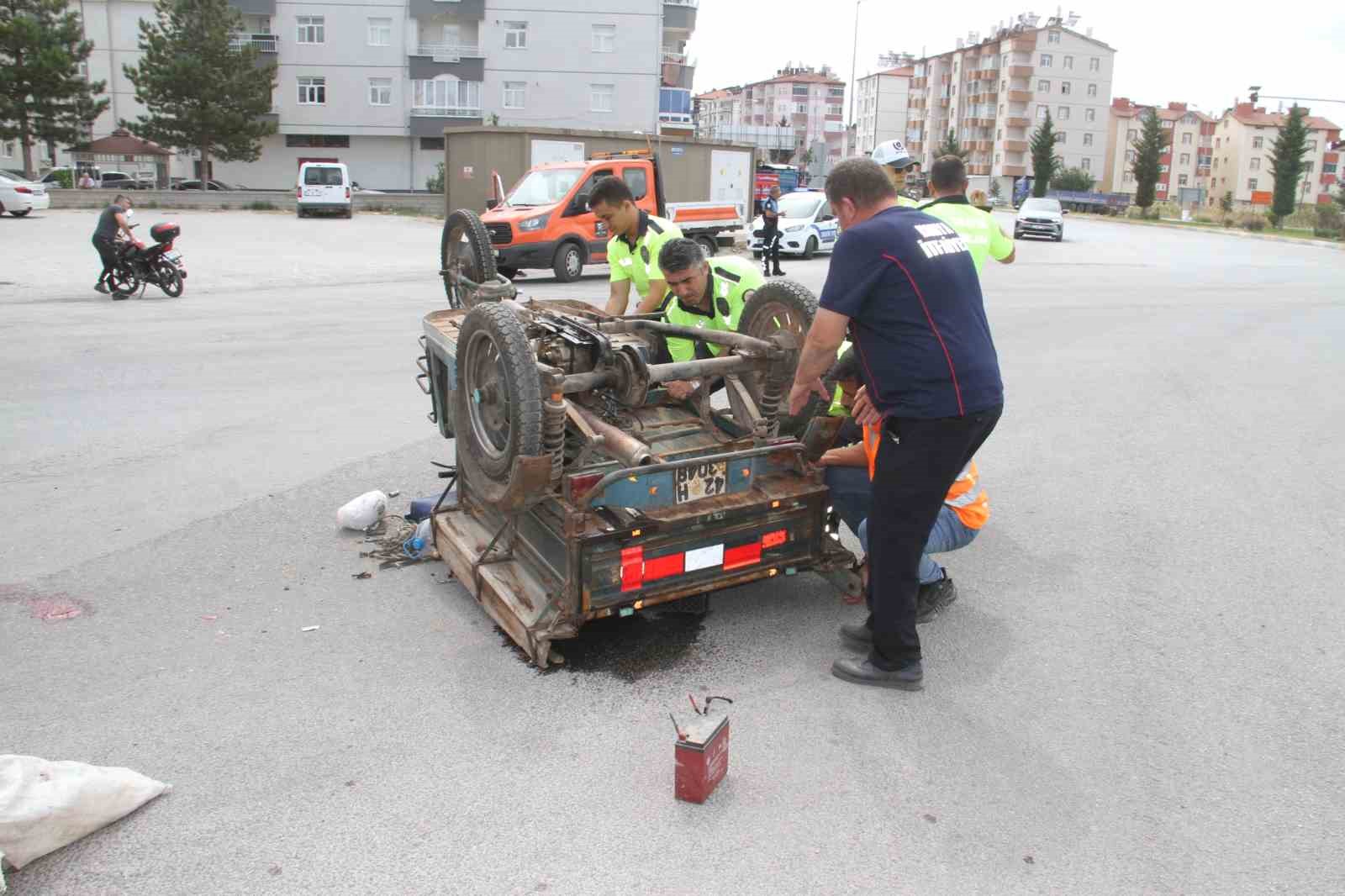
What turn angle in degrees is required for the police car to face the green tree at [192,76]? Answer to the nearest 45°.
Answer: approximately 90° to its right

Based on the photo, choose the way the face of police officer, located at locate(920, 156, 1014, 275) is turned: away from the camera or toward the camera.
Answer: away from the camera

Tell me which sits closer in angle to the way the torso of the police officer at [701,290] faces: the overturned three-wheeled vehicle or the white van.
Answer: the overturned three-wheeled vehicle

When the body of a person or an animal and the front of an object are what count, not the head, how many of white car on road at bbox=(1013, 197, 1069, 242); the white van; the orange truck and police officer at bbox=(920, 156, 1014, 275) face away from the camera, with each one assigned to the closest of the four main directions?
2

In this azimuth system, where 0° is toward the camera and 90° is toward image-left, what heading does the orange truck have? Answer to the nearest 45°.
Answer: approximately 45°

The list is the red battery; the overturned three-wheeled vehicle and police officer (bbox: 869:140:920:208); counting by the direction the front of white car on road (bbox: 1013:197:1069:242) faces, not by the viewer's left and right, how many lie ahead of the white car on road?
3

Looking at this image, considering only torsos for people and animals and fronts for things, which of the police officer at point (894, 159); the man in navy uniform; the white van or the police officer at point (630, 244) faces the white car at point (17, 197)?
the man in navy uniform
